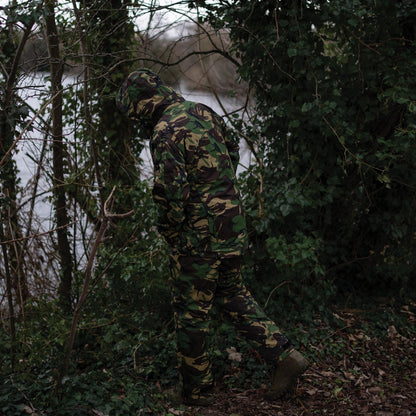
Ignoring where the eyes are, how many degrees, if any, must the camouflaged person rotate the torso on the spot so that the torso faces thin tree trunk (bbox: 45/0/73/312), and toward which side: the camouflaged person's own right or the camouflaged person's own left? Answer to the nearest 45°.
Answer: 0° — they already face it

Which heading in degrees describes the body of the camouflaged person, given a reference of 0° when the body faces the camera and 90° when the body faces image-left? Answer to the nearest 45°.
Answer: approximately 135°

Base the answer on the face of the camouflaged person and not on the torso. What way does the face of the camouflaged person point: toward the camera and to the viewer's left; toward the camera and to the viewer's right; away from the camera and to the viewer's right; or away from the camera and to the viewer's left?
away from the camera and to the viewer's left
